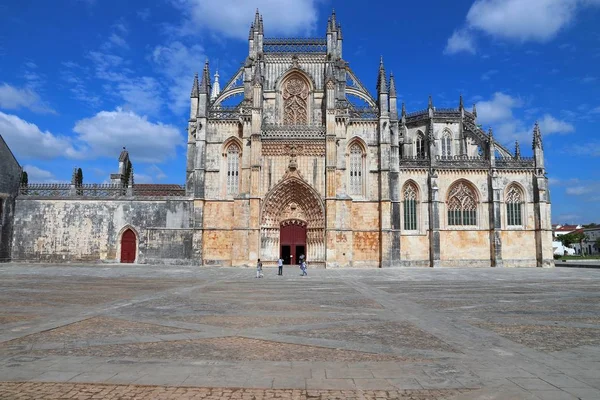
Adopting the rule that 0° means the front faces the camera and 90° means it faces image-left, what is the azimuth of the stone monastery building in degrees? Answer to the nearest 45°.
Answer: approximately 0°
